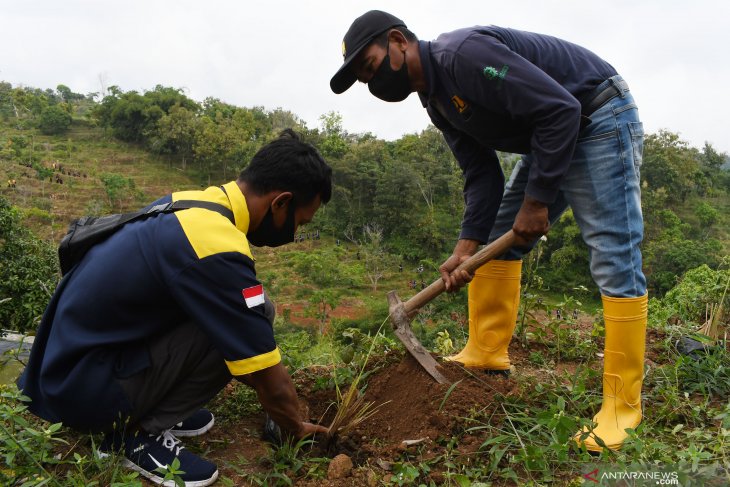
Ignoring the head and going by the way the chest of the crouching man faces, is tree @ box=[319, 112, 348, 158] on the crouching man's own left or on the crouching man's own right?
on the crouching man's own left

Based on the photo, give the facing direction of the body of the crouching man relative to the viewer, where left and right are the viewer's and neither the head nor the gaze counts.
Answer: facing to the right of the viewer

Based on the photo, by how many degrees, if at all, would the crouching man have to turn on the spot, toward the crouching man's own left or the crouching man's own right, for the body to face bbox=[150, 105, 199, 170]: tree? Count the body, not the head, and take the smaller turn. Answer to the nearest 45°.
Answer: approximately 90° to the crouching man's own left

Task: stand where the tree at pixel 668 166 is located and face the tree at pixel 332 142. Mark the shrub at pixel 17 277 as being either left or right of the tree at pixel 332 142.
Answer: left

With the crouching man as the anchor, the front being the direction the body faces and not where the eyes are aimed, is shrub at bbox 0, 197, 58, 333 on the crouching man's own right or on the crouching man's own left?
on the crouching man's own left

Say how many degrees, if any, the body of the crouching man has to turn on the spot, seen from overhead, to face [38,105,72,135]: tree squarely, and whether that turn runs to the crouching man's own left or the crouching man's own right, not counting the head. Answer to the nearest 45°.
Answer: approximately 90° to the crouching man's own left

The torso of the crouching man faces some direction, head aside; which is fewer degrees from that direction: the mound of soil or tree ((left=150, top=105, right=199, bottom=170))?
the mound of soil

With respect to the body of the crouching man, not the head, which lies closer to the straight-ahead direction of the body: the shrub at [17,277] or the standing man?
the standing man

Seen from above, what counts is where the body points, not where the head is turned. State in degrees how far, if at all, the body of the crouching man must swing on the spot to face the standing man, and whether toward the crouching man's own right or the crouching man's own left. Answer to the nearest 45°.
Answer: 0° — they already face them

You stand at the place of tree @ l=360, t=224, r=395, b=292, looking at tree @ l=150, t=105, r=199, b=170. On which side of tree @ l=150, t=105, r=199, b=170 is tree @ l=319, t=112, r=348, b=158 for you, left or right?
right
